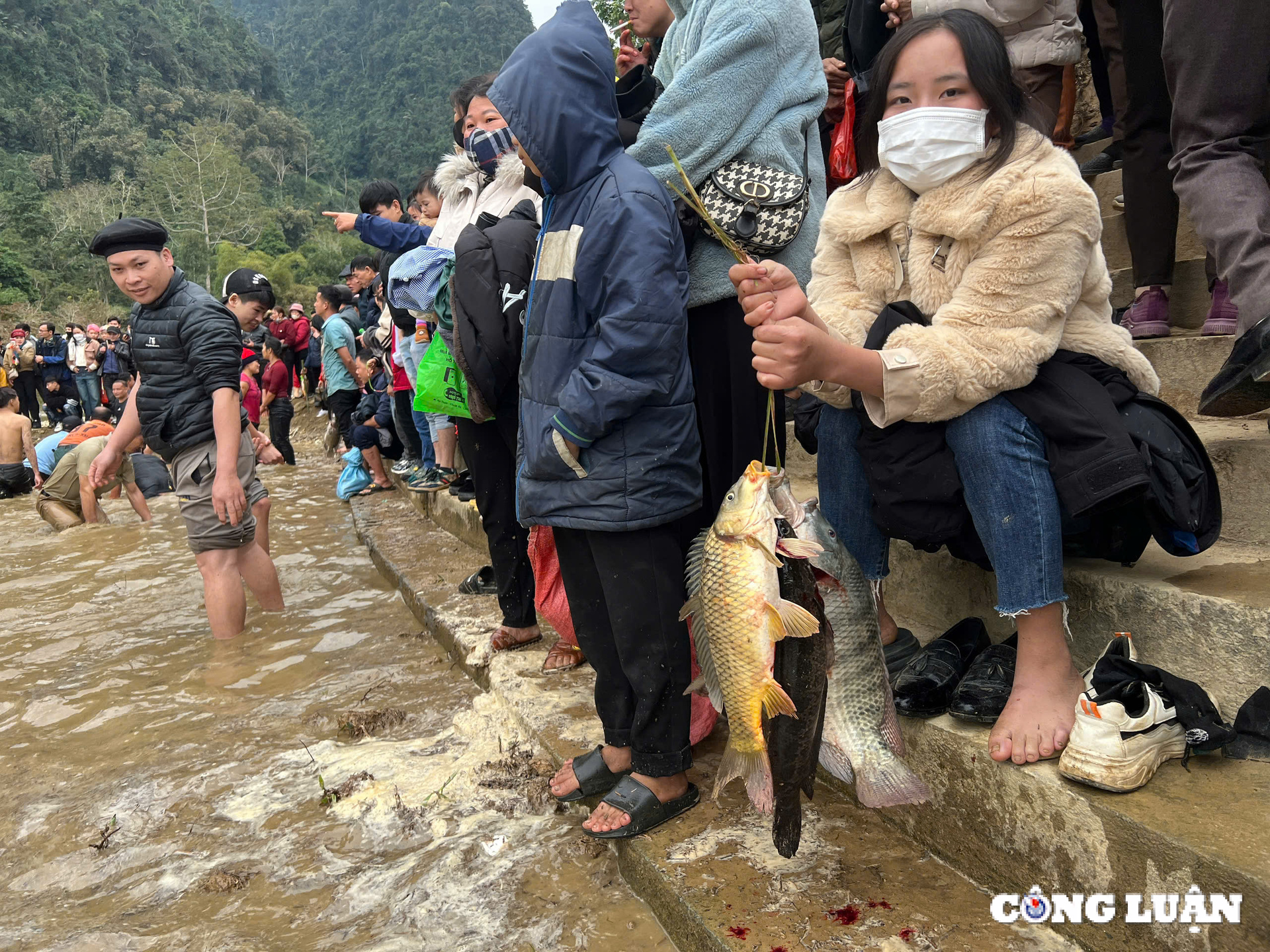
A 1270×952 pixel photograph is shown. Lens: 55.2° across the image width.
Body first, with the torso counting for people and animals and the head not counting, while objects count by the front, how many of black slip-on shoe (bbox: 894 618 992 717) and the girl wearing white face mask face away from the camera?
0

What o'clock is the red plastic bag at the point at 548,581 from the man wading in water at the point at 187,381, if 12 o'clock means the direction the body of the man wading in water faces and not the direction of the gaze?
The red plastic bag is roughly at 10 o'clock from the man wading in water.

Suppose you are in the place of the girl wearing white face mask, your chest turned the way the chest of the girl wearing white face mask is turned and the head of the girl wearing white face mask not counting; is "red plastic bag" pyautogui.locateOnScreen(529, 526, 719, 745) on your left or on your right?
on your right

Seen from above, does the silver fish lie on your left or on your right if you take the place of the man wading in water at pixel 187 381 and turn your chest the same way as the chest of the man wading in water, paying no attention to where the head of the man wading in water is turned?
on your left

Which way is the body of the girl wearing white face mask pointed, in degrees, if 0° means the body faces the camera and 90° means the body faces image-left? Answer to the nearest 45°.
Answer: approximately 45°

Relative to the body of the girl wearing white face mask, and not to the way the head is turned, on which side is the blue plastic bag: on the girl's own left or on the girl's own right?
on the girl's own right

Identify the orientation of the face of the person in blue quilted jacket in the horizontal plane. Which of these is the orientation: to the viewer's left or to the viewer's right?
to the viewer's left

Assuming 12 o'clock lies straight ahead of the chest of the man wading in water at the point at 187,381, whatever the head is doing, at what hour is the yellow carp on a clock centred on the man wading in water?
The yellow carp is roughly at 10 o'clock from the man wading in water.
